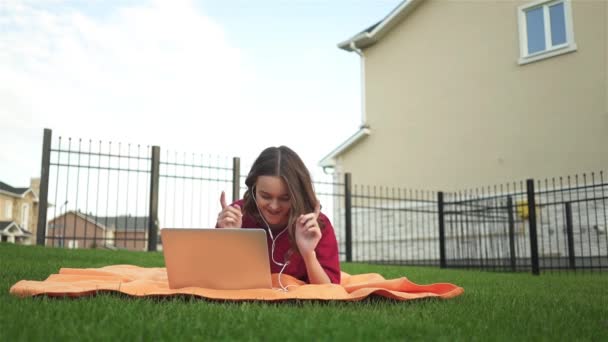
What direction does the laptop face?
away from the camera

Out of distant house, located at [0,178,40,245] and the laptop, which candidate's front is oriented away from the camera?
the laptop

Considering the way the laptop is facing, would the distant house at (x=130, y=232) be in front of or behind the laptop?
in front

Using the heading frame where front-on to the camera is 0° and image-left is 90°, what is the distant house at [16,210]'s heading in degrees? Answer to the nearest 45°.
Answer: approximately 315°

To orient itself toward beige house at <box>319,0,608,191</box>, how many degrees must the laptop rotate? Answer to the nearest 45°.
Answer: approximately 45° to its right

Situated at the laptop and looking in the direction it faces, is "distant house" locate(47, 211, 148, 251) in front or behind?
in front

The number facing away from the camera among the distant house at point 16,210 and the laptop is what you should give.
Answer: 1
